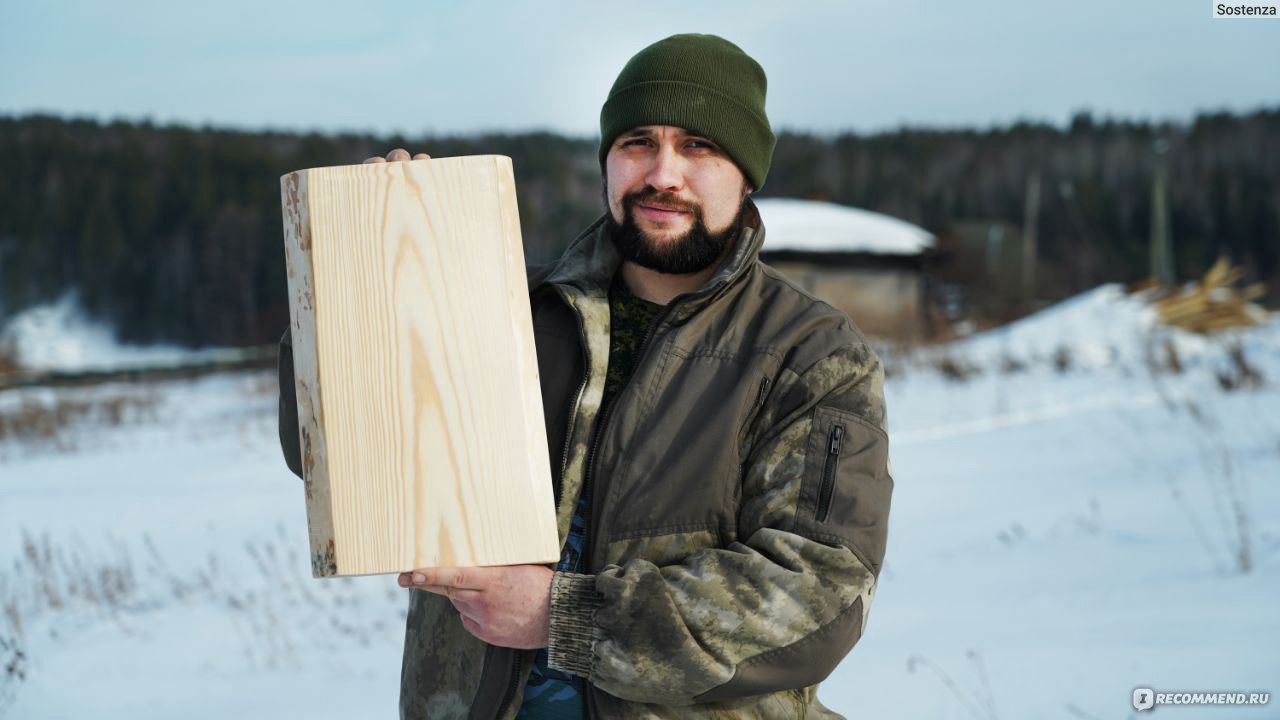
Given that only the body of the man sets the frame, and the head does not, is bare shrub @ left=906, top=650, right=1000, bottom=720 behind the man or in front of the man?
behind

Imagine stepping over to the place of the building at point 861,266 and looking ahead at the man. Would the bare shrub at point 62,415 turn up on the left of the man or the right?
right

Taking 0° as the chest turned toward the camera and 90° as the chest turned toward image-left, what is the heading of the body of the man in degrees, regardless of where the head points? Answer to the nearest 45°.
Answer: approximately 45°

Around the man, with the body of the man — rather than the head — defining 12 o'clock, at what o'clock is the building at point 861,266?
The building is roughly at 5 o'clock from the man.

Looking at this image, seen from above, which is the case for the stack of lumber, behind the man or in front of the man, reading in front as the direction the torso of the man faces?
behind

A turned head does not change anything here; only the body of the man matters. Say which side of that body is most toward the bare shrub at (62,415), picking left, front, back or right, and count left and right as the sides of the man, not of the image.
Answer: right
